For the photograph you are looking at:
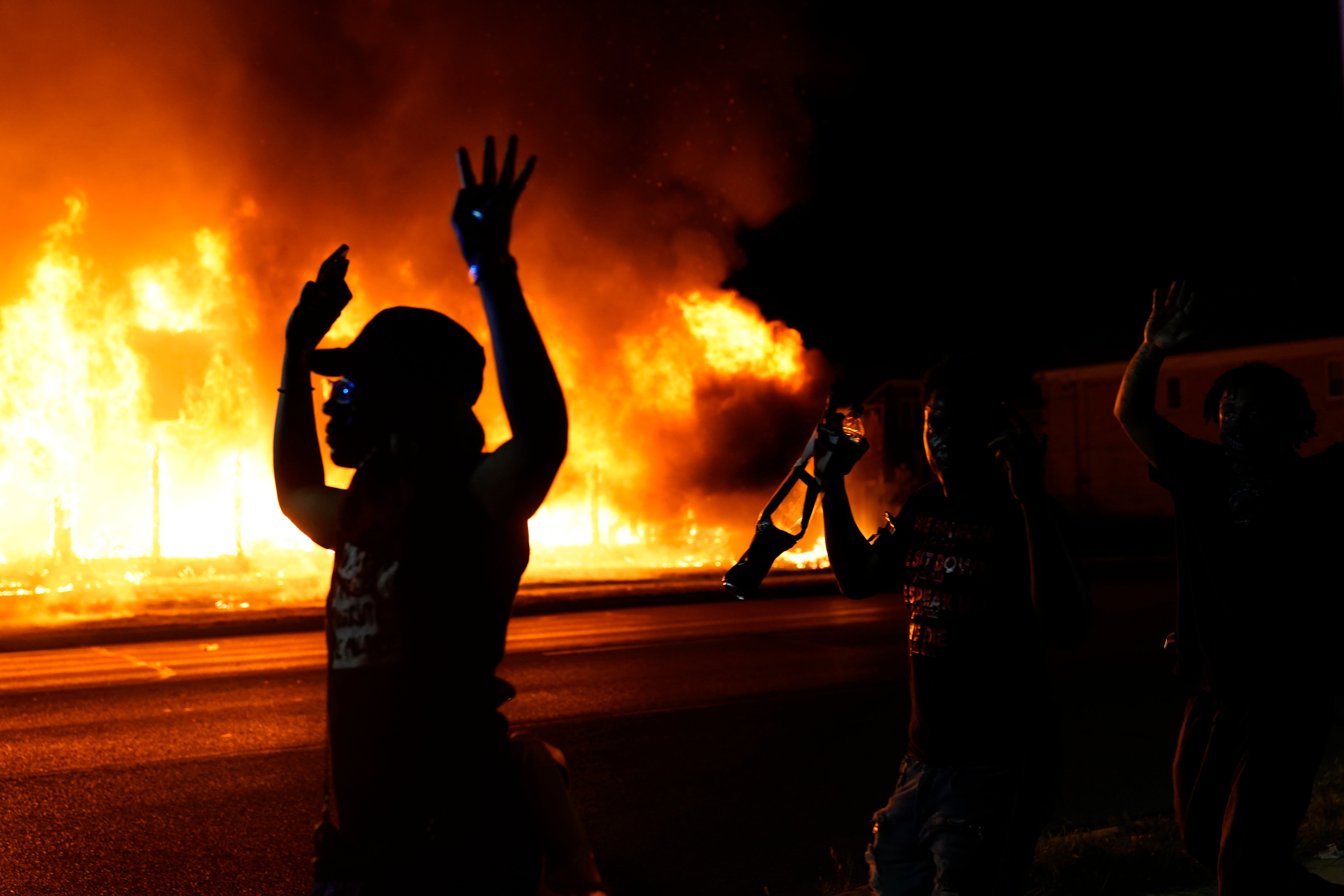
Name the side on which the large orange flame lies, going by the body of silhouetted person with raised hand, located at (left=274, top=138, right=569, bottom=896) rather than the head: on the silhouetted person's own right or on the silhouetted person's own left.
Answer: on the silhouetted person's own right

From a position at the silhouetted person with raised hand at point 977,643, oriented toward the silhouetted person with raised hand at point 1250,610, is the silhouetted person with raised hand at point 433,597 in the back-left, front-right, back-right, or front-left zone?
back-right

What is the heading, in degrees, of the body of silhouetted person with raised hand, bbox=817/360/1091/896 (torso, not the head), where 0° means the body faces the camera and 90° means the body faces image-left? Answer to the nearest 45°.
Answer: approximately 45°

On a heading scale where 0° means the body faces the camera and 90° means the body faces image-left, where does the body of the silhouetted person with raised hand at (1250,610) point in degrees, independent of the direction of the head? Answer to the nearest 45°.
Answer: approximately 45°

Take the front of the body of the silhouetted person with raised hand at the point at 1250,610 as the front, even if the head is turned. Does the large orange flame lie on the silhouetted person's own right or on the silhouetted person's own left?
on the silhouetted person's own right

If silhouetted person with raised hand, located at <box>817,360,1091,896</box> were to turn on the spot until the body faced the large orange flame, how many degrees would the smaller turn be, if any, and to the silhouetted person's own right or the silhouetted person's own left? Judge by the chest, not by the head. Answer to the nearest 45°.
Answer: approximately 90° to the silhouetted person's own right
